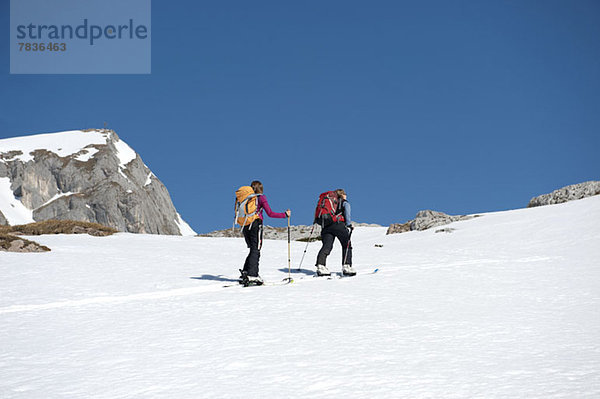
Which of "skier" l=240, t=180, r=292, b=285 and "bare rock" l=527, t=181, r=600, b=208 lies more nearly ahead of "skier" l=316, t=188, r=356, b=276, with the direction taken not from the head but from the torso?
the bare rock

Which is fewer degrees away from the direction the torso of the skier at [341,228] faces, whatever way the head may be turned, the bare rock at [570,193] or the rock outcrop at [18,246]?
the bare rock

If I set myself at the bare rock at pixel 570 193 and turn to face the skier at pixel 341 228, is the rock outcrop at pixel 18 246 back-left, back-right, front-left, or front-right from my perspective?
front-right

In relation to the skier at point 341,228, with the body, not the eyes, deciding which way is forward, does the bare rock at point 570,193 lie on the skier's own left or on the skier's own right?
on the skier's own left
